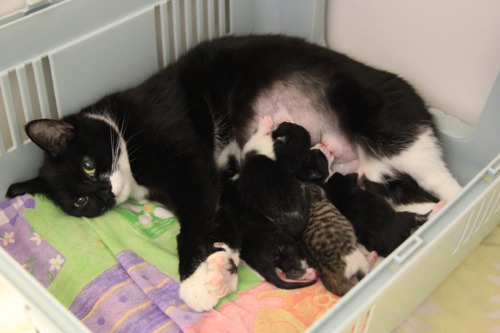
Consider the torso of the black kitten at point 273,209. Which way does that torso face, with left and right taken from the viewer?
facing away from the viewer
